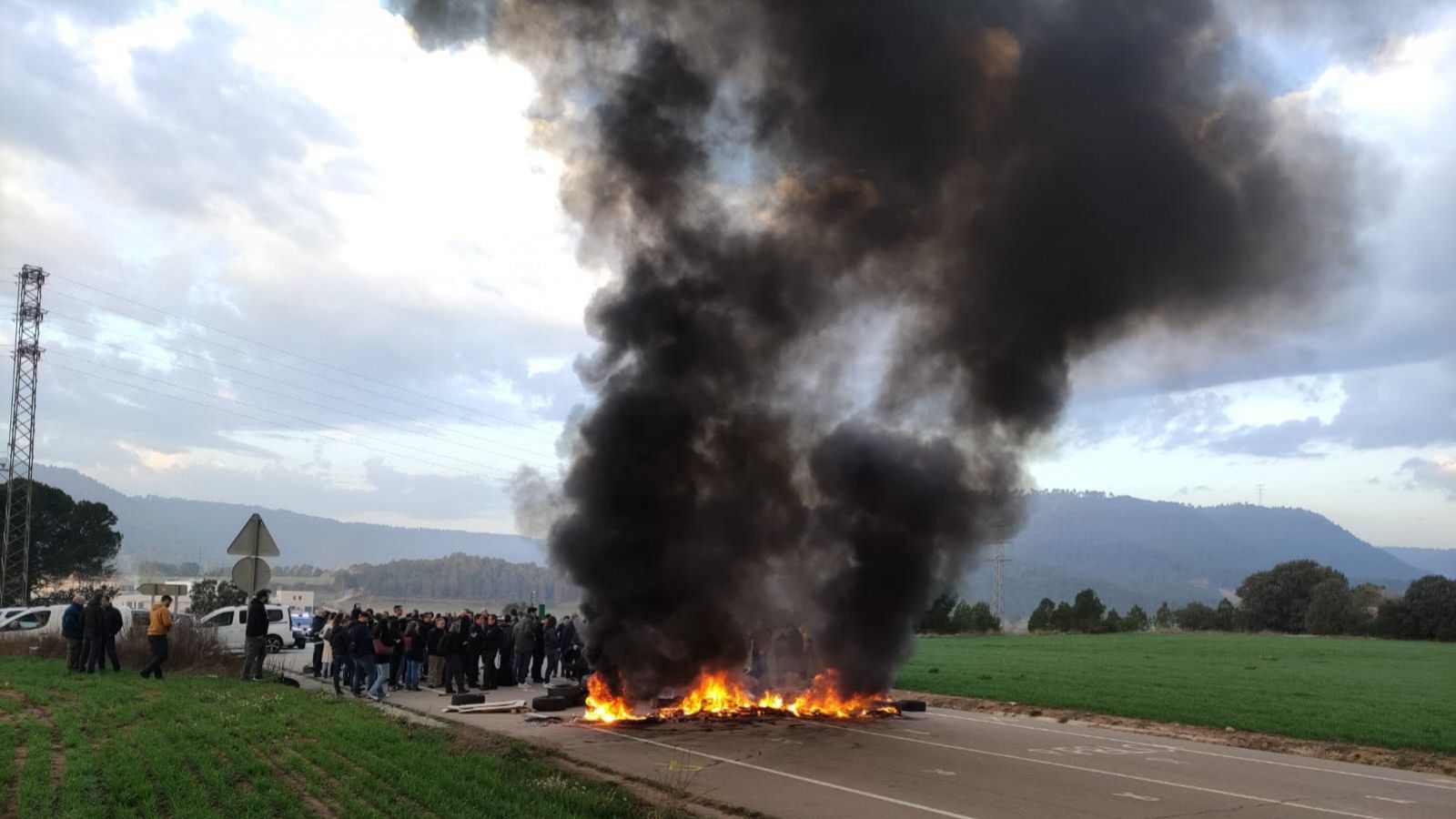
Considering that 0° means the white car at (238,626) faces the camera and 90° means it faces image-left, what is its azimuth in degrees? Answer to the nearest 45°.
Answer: approximately 90°

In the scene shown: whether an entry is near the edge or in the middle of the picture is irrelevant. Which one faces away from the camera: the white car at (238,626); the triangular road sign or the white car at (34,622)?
the triangular road sign

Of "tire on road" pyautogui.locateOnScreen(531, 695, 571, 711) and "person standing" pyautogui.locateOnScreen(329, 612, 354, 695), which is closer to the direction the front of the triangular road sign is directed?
the person standing

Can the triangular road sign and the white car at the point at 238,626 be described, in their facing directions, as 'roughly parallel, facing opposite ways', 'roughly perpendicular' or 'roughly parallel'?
roughly perpendicular

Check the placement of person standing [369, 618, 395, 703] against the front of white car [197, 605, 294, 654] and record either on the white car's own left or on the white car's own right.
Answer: on the white car's own left

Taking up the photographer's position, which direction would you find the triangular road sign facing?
facing away from the viewer

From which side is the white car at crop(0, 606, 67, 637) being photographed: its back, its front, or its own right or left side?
left

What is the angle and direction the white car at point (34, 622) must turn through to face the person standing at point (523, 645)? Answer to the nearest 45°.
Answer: approximately 135° to its left

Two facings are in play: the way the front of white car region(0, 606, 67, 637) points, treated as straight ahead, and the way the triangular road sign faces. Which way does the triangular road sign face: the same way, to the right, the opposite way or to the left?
to the right

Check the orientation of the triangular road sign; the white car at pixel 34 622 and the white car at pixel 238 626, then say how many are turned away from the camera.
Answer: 1
